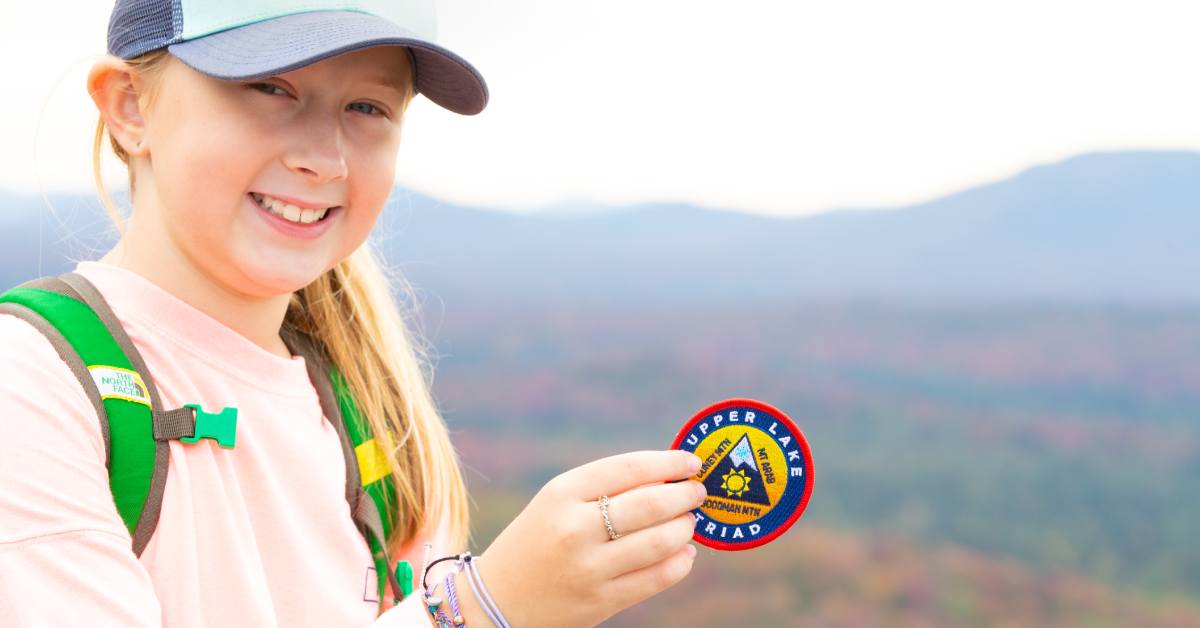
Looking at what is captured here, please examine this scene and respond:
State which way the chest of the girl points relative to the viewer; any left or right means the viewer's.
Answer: facing the viewer and to the right of the viewer
